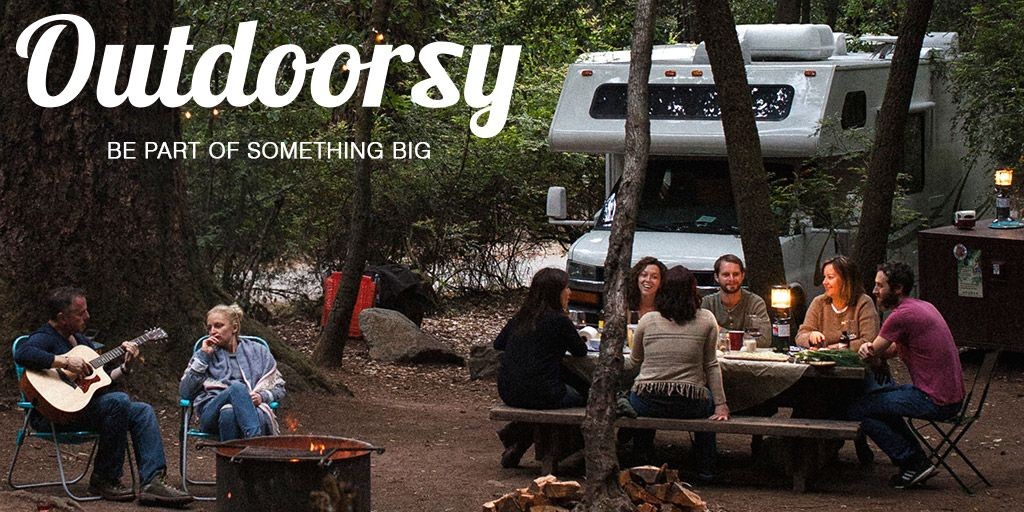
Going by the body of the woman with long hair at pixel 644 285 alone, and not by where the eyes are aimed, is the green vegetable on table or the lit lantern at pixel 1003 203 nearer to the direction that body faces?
the green vegetable on table

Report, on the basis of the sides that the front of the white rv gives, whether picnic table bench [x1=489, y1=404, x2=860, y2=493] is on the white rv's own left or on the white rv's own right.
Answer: on the white rv's own left

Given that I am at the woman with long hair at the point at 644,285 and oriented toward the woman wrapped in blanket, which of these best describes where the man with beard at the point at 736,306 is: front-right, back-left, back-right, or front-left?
back-left

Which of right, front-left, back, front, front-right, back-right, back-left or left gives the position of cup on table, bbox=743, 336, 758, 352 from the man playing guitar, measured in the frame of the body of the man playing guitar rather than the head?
front-left

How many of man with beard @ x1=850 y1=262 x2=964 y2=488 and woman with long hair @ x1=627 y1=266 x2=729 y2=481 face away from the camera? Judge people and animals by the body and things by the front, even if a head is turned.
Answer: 1

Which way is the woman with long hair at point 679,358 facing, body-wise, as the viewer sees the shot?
away from the camera

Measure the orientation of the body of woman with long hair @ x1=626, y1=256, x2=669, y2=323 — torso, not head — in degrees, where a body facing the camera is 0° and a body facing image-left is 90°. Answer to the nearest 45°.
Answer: approximately 0°

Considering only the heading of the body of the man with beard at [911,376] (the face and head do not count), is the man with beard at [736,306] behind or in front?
in front

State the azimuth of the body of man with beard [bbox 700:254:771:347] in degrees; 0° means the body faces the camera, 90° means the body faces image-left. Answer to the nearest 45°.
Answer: approximately 0°

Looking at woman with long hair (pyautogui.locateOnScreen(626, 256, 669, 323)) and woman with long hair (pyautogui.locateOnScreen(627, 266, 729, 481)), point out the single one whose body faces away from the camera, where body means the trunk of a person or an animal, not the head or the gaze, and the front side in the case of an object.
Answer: woman with long hair (pyautogui.locateOnScreen(627, 266, 729, 481))

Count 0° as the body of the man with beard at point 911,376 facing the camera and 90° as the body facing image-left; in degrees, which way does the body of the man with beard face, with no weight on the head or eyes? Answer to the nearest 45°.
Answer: approximately 90°
